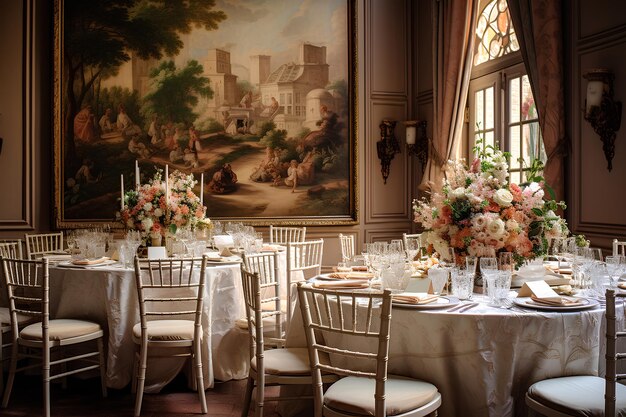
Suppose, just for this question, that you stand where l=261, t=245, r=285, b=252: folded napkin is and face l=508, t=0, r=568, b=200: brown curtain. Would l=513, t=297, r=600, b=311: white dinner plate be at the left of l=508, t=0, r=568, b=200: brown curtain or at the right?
right

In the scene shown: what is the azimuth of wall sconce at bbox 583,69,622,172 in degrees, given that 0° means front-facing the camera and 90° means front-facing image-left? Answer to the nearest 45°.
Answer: approximately 45°

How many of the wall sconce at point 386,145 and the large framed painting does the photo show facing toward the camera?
2

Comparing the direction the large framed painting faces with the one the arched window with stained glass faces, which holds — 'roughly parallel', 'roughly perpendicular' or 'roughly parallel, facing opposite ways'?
roughly perpendicular

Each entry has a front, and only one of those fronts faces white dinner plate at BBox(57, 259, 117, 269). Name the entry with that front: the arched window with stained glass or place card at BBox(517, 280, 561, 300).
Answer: the arched window with stained glass

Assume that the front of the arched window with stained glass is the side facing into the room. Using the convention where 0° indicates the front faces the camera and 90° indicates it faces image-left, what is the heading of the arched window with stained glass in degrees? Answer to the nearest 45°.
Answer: approximately 45°

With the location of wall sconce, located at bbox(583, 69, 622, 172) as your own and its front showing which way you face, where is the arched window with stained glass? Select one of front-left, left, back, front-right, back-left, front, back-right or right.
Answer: right

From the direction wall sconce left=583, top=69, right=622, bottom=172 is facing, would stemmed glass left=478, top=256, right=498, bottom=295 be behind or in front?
in front

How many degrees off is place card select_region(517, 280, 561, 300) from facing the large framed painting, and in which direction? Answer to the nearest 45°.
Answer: approximately 180°

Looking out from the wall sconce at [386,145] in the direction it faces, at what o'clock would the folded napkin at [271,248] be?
The folded napkin is roughly at 1 o'clock from the wall sconce.

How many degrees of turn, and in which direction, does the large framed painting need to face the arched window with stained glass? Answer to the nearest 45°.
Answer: approximately 45° to its left

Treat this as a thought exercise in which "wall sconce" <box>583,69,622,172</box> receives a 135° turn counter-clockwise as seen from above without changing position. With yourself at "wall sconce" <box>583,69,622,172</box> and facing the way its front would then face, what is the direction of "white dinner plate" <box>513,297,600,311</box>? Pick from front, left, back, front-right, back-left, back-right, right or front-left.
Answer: right

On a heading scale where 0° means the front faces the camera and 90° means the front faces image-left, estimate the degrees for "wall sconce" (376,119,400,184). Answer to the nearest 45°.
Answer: approximately 0°

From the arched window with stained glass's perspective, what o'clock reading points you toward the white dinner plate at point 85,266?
The white dinner plate is roughly at 12 o'clock from the arched window with stained glass.

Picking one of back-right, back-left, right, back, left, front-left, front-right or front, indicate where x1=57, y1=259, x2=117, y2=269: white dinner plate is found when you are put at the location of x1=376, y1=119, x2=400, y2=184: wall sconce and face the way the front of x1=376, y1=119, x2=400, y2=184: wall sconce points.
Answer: front-right

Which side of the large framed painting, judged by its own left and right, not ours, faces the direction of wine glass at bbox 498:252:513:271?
front

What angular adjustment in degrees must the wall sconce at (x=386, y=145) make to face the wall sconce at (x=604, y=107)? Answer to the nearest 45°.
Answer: approximately 45° to its left

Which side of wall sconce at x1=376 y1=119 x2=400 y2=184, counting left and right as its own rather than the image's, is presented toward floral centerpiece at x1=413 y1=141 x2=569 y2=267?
front
